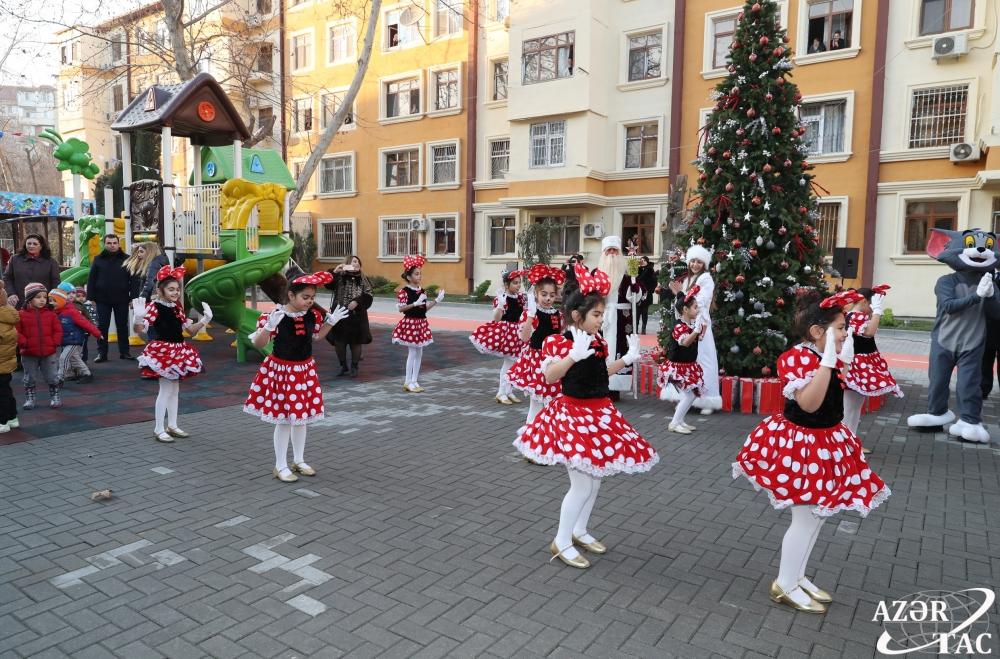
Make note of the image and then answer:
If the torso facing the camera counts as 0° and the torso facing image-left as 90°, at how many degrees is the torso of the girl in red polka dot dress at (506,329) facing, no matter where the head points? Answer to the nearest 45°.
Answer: approximately 315°

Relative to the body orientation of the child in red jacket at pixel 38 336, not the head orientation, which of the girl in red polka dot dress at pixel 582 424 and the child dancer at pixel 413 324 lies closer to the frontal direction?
the girl in red polka dot dress

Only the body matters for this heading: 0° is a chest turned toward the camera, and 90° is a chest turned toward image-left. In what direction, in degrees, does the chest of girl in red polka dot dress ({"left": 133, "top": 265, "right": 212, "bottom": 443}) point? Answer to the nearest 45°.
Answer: approximately 315°

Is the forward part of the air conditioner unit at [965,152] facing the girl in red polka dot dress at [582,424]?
yes

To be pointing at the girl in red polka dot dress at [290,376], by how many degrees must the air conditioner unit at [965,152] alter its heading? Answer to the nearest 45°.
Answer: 0° — it already faces them

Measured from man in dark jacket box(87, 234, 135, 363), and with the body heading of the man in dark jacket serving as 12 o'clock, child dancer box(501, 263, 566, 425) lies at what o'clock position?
The child dancer is roughly at 11 o'clock from the man in dark jacket.

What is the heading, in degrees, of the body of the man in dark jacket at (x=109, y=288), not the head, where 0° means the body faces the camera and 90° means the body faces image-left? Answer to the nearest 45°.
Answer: approximately 0°

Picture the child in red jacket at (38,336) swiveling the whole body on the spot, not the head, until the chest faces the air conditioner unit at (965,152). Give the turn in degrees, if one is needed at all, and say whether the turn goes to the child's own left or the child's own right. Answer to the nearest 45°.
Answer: approximately 90° to the child's own left

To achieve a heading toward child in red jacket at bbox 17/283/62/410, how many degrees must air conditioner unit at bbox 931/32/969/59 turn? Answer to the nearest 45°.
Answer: approximately 45° to its right

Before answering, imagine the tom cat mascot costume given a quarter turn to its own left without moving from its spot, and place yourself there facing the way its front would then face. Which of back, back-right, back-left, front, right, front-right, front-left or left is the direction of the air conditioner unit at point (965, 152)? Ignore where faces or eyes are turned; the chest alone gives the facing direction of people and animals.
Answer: front-left

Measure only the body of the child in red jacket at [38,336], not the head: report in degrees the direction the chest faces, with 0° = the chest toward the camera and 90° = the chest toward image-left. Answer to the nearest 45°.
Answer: approximately 0°
